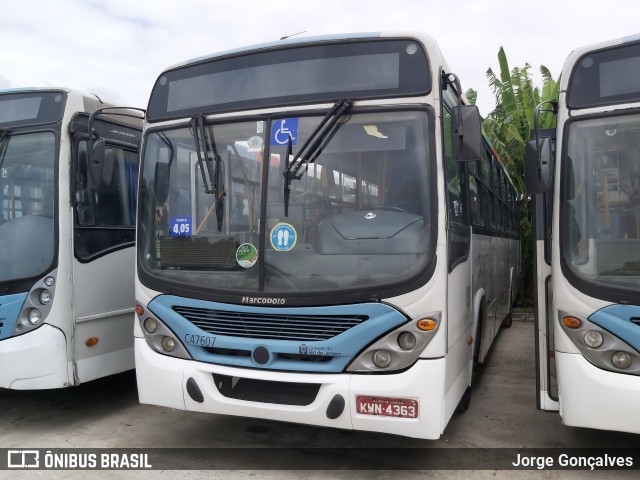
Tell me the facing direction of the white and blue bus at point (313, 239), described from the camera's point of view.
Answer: facing the viewer and to the left of the viewer

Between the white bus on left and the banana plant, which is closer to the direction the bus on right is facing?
the white bus on left

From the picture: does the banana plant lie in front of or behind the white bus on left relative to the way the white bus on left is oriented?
behind

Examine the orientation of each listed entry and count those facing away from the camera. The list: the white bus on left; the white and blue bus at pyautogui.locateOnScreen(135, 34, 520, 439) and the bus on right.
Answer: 0

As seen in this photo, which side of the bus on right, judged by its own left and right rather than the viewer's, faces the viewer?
front

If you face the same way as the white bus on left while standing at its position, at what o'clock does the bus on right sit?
The bus on right is roughly at 9 o'clock from the white bus on left.

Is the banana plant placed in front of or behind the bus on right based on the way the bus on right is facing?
behind

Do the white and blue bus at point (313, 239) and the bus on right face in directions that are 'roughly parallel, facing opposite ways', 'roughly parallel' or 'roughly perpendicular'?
roughly parallel

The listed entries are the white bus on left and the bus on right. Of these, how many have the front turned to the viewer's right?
0

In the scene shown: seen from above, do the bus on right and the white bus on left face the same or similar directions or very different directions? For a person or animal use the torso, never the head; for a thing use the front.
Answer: same or similar directions
